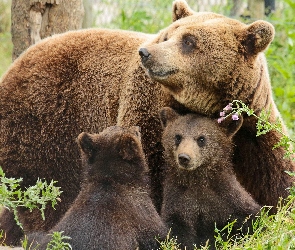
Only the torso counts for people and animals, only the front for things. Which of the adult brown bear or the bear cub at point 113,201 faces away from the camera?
the bear cub

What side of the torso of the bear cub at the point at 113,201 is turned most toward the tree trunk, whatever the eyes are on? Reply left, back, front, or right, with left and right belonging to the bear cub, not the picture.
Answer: front

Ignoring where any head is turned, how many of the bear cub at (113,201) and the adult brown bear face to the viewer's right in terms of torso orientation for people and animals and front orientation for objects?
1

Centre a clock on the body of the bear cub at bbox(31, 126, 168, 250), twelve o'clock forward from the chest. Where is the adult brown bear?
The adult brown bear is roughly at 12 o'clock from the bear cub.

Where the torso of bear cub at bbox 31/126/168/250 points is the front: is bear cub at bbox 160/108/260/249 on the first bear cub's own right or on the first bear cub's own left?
on the first bear cub's own right

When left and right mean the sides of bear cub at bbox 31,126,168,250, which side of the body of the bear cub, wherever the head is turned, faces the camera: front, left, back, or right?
back

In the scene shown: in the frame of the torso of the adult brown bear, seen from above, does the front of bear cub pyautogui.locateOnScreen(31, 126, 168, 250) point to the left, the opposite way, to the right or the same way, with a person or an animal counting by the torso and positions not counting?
to the left

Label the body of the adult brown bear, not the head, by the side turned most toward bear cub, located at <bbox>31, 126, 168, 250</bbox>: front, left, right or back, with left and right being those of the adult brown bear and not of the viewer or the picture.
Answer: right

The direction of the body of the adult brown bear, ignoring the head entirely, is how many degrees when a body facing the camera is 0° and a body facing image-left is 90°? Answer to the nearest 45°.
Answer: approximately 270°
